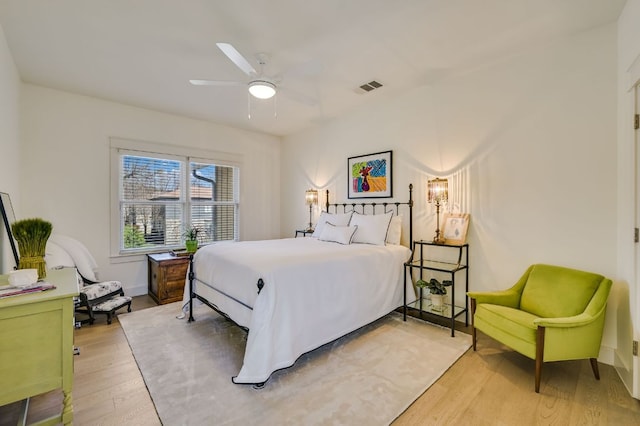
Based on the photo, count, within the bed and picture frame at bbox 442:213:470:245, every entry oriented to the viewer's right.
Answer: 0

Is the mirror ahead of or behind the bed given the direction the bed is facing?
ahead

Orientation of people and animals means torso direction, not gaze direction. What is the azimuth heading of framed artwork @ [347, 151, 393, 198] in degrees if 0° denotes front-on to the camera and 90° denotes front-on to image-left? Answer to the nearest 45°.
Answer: approximately 45°

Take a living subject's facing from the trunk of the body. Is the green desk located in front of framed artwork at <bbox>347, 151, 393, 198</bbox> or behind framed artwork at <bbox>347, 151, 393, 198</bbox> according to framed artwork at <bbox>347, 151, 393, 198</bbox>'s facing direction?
in front

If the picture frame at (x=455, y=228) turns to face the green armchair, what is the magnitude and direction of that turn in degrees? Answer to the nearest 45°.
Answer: approximately 90° to its left

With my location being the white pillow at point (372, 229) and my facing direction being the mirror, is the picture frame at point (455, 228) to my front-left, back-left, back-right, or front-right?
back-left

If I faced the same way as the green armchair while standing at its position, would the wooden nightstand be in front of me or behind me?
in front

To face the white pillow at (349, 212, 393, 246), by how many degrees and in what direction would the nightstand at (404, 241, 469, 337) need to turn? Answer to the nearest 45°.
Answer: approximately 45° to its right

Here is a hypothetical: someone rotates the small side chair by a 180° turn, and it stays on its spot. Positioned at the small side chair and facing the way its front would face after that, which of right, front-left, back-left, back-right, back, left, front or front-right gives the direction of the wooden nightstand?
back-right

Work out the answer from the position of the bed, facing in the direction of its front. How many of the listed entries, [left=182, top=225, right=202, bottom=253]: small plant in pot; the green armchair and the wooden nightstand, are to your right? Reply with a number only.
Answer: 2

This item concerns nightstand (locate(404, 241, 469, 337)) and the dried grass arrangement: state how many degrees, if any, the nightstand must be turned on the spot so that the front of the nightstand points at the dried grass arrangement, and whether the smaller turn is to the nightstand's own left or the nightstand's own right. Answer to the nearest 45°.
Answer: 0° — it already faces it

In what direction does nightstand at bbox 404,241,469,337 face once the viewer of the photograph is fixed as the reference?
facing the viewer and to the left of the viewer

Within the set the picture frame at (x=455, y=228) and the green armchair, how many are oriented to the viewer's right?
0
